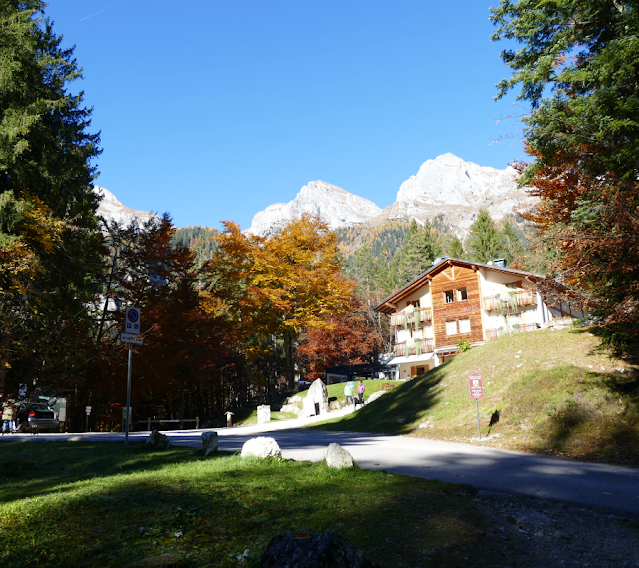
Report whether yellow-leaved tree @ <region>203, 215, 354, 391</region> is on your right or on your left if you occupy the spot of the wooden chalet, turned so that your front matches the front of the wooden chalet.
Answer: on your right

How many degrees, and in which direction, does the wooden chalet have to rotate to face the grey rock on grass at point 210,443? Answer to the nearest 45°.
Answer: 0° — it already faces it

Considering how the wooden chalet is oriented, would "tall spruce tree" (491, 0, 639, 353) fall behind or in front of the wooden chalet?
in front

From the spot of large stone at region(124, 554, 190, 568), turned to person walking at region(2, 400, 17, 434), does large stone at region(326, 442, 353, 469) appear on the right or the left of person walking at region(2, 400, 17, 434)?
right

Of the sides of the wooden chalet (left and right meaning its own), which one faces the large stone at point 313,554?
front

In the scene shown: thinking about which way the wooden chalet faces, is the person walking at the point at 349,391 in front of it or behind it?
in front

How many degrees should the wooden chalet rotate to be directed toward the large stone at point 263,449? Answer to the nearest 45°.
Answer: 0° — it already faces it

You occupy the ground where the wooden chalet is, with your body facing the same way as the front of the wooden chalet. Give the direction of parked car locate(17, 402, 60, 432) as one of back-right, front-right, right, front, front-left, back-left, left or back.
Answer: front-right

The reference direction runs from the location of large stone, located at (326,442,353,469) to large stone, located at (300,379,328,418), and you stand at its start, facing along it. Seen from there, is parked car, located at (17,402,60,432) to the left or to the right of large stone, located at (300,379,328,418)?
left

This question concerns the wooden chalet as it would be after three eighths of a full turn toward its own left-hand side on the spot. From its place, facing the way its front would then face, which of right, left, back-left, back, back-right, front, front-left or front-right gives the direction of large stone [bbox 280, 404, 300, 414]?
back

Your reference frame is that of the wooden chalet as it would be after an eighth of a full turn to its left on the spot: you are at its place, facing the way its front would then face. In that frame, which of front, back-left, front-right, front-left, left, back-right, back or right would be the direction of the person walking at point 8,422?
right

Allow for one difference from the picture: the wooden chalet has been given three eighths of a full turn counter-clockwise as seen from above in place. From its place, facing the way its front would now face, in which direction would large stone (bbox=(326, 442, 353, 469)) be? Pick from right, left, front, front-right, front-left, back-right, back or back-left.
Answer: back-right

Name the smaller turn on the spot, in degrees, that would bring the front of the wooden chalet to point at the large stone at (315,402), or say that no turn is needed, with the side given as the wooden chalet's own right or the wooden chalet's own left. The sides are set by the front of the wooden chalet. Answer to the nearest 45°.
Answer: approximately 45° to the wooden chalet's own right
